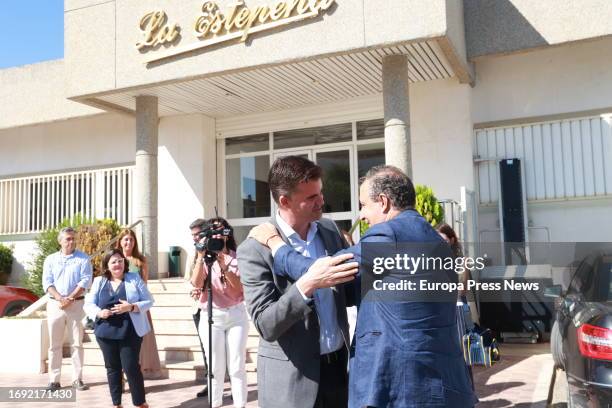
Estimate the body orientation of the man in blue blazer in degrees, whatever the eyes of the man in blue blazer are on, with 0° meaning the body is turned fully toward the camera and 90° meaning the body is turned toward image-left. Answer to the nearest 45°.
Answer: approximately 135°

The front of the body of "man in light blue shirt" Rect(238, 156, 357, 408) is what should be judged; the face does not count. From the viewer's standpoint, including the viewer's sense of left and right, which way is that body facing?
facing the viewer and to the right of the viewer

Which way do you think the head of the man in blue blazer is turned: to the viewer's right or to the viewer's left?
to the viewer's left

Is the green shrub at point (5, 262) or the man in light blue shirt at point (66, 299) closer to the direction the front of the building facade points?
the man in light blue shirt

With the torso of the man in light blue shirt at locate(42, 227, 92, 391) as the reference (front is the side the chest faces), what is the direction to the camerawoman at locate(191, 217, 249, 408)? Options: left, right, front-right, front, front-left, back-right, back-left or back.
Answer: front-left

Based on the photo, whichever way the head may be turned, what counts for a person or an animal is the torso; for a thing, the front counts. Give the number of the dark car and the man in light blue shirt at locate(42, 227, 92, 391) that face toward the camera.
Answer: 1

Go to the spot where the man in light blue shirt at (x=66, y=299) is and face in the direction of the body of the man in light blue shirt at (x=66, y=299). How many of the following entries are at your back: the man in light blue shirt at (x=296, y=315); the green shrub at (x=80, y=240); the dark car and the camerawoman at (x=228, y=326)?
1

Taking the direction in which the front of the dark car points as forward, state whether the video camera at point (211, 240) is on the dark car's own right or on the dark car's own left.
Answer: on the dark car's own left

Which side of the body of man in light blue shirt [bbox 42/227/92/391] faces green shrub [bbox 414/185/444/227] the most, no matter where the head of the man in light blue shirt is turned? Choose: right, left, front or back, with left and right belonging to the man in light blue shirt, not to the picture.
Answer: left

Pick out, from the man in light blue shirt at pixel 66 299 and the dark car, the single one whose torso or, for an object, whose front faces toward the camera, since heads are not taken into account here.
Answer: the man in light blue shirt

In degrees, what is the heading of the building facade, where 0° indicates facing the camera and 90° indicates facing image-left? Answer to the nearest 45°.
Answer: approximately 45°

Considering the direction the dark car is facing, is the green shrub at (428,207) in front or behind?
in front

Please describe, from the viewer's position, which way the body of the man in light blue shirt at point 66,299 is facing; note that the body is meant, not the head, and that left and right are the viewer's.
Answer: facing the viewer
